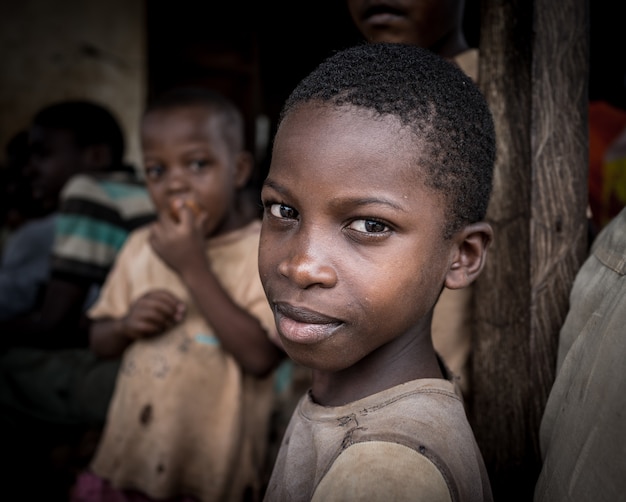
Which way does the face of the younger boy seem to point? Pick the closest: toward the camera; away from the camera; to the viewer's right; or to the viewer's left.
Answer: toward the camera

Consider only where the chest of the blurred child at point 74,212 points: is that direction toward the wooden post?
no

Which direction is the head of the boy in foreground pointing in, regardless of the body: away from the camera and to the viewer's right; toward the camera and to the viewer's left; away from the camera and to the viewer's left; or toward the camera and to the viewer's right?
toward the camera and to the viewer's left

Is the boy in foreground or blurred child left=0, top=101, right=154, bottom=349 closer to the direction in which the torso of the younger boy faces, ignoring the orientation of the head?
the boy in foreground

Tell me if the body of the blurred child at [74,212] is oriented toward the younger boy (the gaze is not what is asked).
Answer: no

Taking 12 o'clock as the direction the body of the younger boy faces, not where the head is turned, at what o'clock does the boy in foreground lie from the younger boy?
The boy in foreground is roughly at 10 o'clock from the younger boy.

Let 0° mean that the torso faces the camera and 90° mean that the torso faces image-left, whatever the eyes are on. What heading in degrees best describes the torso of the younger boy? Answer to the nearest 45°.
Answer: approximately 45°

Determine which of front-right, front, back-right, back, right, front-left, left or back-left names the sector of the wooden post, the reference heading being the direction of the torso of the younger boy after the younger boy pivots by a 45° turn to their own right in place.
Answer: back-left
